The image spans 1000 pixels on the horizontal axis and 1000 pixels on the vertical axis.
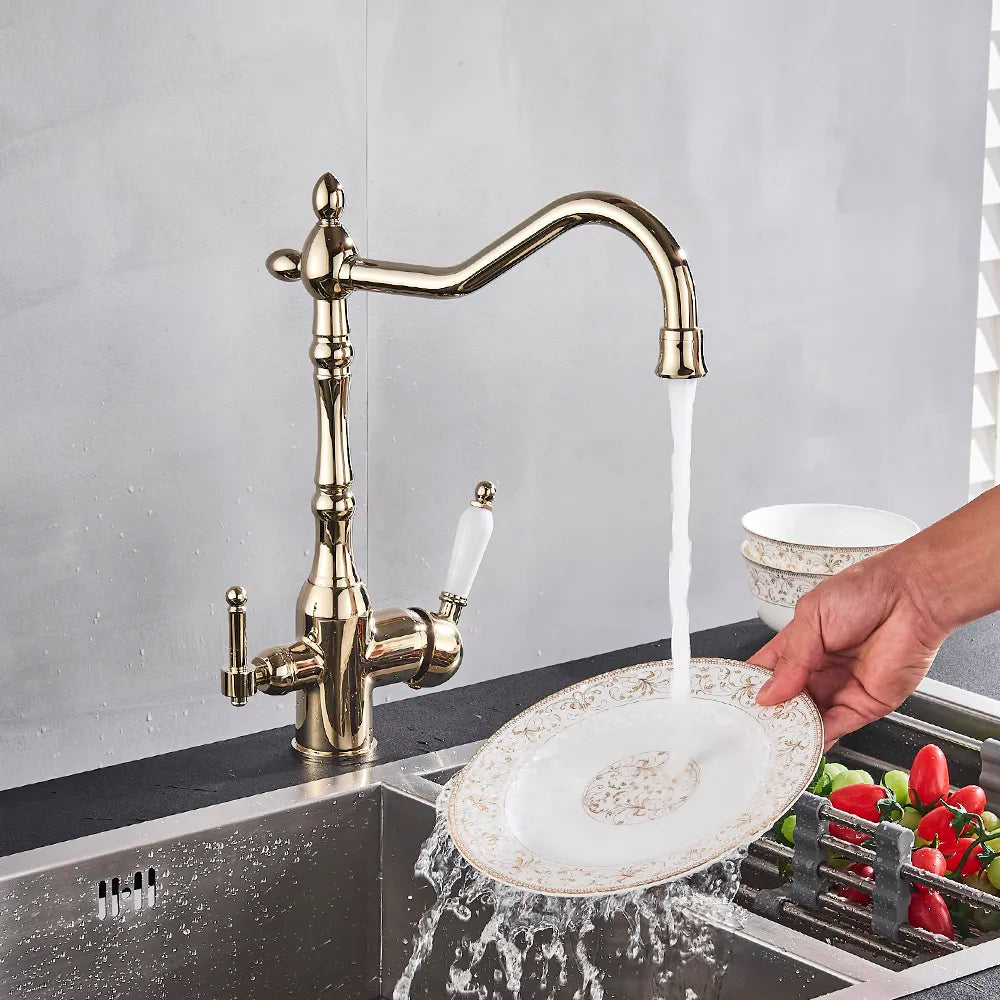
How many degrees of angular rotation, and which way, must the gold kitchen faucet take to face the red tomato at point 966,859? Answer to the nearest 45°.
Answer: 0° — it already faces it

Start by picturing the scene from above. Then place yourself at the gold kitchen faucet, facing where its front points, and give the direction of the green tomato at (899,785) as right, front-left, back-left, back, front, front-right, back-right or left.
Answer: front

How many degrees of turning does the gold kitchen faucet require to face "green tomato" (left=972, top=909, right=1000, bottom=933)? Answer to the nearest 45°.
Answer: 0° — it already faces it

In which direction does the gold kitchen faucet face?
to the viewer's right

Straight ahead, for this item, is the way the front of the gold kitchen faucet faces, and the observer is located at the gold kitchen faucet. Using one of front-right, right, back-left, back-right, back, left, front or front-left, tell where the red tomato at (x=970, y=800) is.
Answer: front
